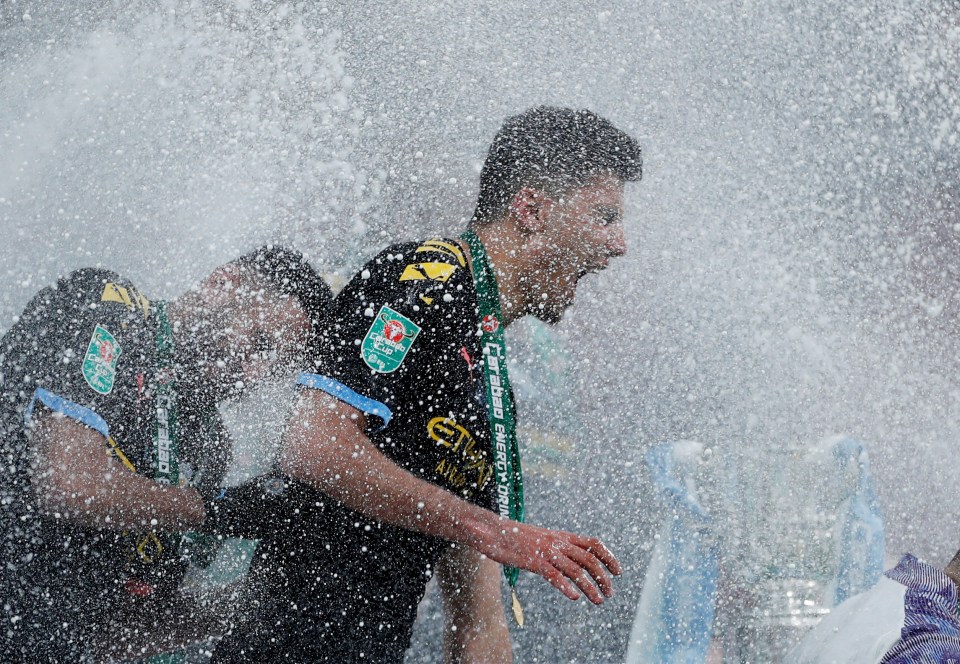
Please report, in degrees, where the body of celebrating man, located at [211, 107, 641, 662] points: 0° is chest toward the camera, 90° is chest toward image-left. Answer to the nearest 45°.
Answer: approximately 270°

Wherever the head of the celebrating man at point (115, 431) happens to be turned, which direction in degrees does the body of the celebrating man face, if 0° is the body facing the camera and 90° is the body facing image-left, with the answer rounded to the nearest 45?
approximately 270°

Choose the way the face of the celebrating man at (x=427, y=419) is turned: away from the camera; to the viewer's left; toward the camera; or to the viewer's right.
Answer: to the viewer's right
